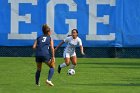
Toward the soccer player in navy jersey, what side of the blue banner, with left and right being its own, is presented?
front

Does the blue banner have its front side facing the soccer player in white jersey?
yes

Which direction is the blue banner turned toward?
toward the camera

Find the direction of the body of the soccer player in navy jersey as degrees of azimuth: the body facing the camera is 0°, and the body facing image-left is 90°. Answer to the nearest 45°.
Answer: approximately 225°

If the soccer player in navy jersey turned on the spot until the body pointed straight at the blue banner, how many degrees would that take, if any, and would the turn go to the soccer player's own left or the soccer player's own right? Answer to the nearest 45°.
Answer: approximately 45° to the soccer player's own left

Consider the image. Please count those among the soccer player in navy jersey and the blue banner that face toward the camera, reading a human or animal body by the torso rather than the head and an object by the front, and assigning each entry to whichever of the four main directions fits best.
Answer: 1

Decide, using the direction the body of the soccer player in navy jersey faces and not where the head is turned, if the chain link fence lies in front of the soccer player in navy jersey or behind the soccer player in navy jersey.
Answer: in front

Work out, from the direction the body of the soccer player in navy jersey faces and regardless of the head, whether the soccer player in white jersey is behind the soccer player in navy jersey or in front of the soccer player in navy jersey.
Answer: in front
